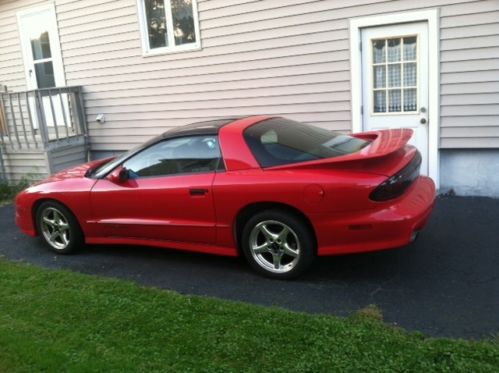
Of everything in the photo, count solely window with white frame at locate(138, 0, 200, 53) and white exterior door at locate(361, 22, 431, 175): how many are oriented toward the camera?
2

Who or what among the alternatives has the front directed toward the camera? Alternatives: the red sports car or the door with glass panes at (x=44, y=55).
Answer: the door with glass panes

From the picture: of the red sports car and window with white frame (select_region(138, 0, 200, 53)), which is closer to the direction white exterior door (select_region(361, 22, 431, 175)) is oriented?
the red sports car

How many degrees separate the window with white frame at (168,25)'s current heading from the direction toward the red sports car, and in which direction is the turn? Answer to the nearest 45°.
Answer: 0° — it already faces it

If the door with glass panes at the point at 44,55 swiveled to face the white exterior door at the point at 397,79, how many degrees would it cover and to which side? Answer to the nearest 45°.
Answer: approximately 45° to its left

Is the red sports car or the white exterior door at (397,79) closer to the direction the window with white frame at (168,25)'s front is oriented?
the red sports car

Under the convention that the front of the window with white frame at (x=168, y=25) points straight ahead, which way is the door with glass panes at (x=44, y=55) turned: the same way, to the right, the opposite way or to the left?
the same way

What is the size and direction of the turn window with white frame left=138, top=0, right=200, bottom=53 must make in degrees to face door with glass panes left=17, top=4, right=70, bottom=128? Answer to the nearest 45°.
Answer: approximately 135° to its right

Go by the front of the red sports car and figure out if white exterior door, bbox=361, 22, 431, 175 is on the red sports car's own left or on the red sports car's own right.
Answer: on the red sports car's own right

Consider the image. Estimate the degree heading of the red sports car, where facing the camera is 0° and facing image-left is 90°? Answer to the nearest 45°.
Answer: approximately 135°

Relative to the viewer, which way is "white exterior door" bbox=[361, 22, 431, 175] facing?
toward the camera

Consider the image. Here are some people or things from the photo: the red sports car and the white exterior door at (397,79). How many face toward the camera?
1

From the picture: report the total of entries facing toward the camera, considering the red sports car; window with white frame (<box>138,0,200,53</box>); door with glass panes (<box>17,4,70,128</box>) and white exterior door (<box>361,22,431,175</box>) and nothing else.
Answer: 3

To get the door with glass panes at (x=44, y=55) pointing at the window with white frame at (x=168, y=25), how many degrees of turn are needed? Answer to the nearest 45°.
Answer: approximately 45° to its left

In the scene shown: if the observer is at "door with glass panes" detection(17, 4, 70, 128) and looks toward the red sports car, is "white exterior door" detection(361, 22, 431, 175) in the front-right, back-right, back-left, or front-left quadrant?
front-left

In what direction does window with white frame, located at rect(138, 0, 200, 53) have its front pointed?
toward the camera

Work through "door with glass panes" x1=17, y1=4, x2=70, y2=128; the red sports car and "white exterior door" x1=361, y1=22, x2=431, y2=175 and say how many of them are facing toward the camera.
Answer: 2

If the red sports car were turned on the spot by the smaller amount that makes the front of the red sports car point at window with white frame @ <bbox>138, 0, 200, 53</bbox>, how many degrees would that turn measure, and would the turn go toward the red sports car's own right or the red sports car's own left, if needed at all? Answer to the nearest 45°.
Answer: approximately 45° to the red sports car's own right
